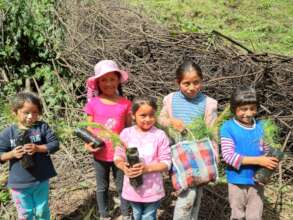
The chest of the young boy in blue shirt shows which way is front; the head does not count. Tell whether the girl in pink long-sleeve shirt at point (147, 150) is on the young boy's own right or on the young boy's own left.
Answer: on the young boy's own right

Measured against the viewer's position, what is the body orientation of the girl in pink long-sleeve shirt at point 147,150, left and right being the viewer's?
facing the viewer

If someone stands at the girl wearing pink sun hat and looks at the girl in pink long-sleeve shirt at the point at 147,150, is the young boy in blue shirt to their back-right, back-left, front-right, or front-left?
front-left

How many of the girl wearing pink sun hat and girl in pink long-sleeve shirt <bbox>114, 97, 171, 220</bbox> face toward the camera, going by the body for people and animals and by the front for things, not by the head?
2

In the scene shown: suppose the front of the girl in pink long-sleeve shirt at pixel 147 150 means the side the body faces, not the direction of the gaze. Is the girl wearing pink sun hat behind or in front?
behind

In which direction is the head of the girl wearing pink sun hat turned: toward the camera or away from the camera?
toward the camera

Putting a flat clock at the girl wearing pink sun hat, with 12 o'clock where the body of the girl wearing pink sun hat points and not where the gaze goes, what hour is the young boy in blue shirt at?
The young boy in blue shirt is roughly at 10 o'clock from the girl wearing pink sun hat.

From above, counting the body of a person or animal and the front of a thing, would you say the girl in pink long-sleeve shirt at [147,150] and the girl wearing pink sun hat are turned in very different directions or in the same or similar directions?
same or similar directions

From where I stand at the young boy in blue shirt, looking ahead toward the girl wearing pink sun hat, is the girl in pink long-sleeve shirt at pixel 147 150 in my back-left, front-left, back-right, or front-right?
front-left

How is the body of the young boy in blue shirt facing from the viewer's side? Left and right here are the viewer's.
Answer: facing the viewer and to the right of the viewer

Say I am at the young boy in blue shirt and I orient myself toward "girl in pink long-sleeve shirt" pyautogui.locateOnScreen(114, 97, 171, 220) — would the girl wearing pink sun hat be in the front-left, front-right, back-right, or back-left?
front-right

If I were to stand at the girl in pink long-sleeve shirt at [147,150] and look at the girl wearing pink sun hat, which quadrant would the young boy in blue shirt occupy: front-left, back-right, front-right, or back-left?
back-right

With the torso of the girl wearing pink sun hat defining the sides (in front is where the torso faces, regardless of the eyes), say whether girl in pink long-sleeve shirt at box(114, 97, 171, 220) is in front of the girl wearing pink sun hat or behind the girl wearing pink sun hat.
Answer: in front
